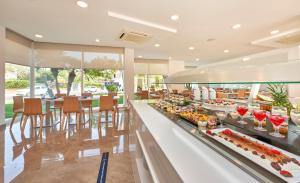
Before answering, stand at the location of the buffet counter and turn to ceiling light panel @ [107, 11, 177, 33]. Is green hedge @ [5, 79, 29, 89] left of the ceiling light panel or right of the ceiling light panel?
left

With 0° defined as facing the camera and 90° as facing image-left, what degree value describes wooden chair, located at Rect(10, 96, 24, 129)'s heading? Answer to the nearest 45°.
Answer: approximately 225°

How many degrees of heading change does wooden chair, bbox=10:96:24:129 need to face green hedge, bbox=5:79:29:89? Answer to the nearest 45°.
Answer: approximately 45° to its left

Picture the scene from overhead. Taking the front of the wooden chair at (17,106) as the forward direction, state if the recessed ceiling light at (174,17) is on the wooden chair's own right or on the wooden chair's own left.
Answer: on the wooden chair's own right

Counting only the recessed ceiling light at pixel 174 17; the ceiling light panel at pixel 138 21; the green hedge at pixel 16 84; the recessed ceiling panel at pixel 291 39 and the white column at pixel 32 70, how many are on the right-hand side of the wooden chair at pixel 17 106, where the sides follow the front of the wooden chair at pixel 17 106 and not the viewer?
3

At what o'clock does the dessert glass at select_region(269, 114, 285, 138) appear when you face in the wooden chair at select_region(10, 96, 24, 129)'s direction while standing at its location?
The dessert glass is roughly at 1 o'clock from the wooden chair.

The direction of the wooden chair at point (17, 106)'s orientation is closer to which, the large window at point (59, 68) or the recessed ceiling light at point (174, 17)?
the large window

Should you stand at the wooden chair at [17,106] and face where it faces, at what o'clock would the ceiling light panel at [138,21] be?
The ceiling light panel is roughly at 3 o'clock from the wooden chair.
